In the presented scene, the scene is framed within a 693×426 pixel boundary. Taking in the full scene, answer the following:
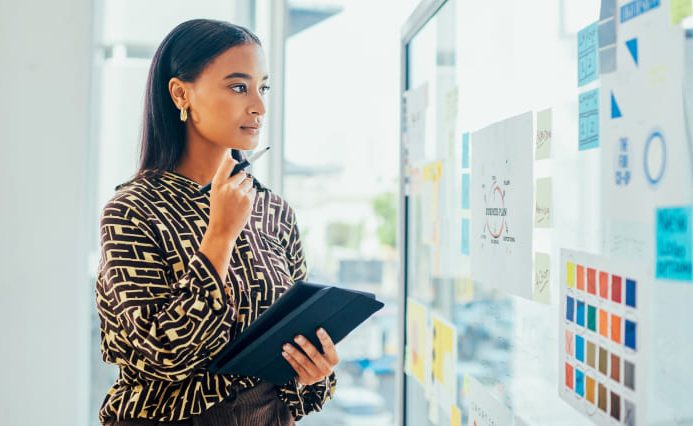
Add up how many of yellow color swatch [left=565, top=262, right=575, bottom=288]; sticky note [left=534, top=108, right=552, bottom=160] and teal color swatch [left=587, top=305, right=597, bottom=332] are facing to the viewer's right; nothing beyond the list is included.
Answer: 0

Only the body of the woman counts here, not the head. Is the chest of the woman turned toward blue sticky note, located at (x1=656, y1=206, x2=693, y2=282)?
yes

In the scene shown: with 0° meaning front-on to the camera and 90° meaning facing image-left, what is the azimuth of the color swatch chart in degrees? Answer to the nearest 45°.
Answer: approximately 45°

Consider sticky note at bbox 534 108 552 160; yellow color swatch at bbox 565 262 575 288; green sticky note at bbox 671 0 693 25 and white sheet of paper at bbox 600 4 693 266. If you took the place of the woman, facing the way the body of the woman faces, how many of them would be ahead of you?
4

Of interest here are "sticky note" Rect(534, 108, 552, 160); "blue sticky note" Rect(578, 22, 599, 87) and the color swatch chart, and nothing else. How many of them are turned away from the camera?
0

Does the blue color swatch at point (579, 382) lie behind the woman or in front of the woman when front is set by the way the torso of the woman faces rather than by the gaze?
in front

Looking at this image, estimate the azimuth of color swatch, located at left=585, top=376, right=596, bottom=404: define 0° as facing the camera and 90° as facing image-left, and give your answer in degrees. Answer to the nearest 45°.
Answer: approximately 45°

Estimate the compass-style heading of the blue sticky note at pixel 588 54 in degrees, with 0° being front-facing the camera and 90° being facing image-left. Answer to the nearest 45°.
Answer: approximately 45°

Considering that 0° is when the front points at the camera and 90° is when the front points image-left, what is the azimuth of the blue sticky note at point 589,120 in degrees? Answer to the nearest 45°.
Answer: approximately 45°

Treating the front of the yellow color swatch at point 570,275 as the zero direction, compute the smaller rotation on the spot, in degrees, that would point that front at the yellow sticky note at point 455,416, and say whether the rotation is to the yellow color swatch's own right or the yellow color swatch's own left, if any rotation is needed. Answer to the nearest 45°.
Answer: approximately 90° to the yellow color swatch's own right
